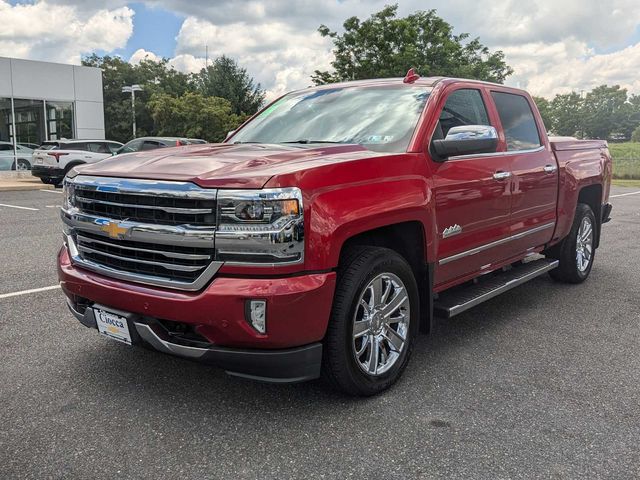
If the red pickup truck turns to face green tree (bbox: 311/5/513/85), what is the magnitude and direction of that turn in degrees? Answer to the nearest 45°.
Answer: approximately 135° to its right

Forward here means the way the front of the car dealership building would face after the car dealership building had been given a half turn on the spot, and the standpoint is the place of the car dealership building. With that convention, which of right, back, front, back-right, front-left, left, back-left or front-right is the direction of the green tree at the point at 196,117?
right

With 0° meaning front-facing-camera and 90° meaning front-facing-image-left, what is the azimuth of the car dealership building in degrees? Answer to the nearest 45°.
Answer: approximately 315°

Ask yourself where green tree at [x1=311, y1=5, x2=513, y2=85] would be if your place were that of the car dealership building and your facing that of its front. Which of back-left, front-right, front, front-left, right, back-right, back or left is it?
front-left

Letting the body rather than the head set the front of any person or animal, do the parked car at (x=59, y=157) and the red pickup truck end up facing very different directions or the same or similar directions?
very different directions

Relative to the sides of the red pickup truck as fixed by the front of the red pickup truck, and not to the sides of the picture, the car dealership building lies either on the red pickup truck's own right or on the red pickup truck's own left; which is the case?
on the red pickup truck's own right

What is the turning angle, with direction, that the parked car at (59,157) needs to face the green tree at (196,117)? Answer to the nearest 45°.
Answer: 0° — it already faces it

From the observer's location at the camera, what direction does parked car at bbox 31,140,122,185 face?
facing away from the viewer and to the right of the viewer

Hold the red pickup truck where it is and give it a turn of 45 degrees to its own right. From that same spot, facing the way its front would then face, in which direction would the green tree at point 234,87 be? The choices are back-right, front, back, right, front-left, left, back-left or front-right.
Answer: right

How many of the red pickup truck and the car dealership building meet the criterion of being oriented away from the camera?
0

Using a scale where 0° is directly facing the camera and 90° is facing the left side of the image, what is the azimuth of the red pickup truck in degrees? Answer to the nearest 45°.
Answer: approximately 45°
